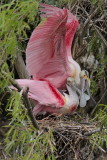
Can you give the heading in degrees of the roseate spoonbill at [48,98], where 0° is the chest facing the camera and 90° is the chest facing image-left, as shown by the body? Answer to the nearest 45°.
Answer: approximately 270°

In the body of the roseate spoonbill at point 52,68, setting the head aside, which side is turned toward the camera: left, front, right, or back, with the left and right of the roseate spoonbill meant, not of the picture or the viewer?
right
